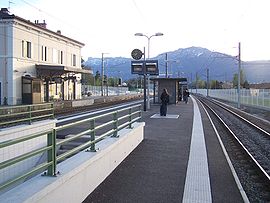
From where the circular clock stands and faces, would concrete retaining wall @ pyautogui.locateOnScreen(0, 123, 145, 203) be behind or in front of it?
in front

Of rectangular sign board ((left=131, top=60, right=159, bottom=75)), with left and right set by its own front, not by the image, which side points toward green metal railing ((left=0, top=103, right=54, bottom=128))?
front

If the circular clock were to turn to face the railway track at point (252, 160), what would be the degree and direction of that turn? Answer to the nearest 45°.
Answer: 0° — it already faces it

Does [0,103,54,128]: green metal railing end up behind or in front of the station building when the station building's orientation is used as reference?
in front

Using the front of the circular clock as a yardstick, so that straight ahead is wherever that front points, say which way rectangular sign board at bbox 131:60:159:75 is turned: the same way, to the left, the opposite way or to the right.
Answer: the same way

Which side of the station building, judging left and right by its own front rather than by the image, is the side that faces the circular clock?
front

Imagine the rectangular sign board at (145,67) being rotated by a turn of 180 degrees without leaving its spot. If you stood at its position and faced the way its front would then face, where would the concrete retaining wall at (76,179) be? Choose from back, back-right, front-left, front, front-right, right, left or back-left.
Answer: back

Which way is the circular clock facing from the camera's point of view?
toward the camera

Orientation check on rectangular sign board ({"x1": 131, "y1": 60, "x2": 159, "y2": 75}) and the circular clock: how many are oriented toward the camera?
2

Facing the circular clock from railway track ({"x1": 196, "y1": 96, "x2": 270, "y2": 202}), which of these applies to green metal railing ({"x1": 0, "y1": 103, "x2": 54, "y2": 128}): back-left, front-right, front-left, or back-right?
front-left

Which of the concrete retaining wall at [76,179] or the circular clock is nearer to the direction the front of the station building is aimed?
the circular clock

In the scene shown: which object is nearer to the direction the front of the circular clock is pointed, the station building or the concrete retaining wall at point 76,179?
the concrete retaining wall

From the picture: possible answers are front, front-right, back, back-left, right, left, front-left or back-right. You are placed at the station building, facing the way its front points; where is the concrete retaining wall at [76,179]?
front-right
